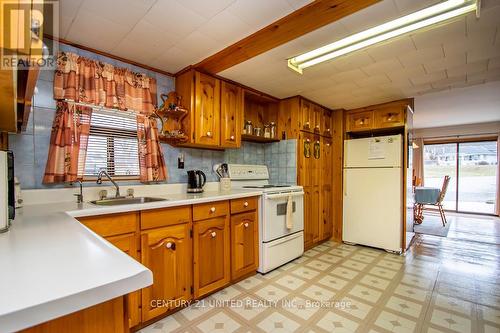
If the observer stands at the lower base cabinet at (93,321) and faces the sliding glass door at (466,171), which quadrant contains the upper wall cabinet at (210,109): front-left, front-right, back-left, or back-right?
front-left

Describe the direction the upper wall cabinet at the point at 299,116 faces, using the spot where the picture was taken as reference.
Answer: facing the viewer and to the right of the viewer

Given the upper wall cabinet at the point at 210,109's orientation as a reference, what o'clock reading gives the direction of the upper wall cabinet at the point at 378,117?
the upper wall cabinet at the point at 378,117 is roughly at 10 o'clock from the upper wall cabinet at the point at 210,109.

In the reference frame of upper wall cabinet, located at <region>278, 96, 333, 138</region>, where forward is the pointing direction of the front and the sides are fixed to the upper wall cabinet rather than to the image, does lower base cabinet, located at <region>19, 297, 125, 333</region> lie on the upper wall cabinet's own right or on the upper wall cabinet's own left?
on the upper wall cabinet's own right

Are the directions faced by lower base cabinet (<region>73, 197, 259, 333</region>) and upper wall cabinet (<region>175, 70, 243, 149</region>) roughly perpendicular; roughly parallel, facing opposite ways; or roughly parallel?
roughly parallel

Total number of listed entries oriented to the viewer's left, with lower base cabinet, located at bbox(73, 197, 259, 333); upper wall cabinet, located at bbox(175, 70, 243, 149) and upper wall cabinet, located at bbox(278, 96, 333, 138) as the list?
0

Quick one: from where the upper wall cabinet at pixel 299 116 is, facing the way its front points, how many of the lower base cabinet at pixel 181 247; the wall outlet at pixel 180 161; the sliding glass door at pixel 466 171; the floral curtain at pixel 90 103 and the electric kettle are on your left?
1

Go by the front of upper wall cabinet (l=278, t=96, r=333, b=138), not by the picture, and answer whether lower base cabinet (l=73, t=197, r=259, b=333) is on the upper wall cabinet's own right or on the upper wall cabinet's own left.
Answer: on the upper wall cabinet's own right

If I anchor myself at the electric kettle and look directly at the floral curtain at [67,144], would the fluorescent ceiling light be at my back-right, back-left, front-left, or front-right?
back-left

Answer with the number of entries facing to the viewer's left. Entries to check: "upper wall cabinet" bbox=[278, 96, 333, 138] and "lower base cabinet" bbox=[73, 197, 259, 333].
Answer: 0

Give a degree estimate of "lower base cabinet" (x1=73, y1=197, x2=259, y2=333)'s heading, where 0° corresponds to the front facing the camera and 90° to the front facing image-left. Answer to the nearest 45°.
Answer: approximately 315°

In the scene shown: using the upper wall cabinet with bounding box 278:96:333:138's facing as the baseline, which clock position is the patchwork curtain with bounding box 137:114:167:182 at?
The patchwork curtain is roughly at 3 o'clock from the upper wall cabinet.

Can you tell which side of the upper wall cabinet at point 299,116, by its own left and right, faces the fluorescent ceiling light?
front

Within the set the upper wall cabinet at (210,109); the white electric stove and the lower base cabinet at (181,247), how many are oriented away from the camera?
0
